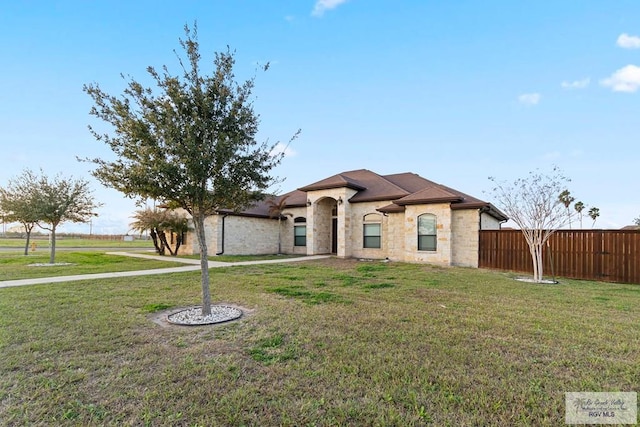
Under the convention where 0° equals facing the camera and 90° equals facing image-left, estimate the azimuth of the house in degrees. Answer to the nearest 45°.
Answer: approximately 45°

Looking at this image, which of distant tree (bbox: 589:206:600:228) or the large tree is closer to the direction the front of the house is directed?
the large tree

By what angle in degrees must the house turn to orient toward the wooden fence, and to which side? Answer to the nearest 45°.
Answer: approximately 90° to its left

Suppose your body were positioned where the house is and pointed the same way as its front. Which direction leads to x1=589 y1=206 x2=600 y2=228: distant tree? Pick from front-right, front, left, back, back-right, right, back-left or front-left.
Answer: back

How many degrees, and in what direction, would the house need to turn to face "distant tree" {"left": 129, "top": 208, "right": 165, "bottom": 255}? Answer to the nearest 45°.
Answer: approximately 45° to its right

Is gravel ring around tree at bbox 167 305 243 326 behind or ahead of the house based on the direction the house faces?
ahead
